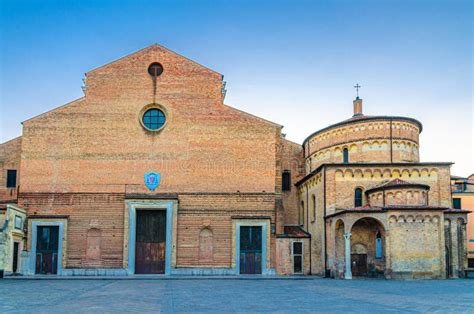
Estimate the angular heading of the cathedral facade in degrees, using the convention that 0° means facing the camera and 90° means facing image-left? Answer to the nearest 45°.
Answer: approximately 0°
